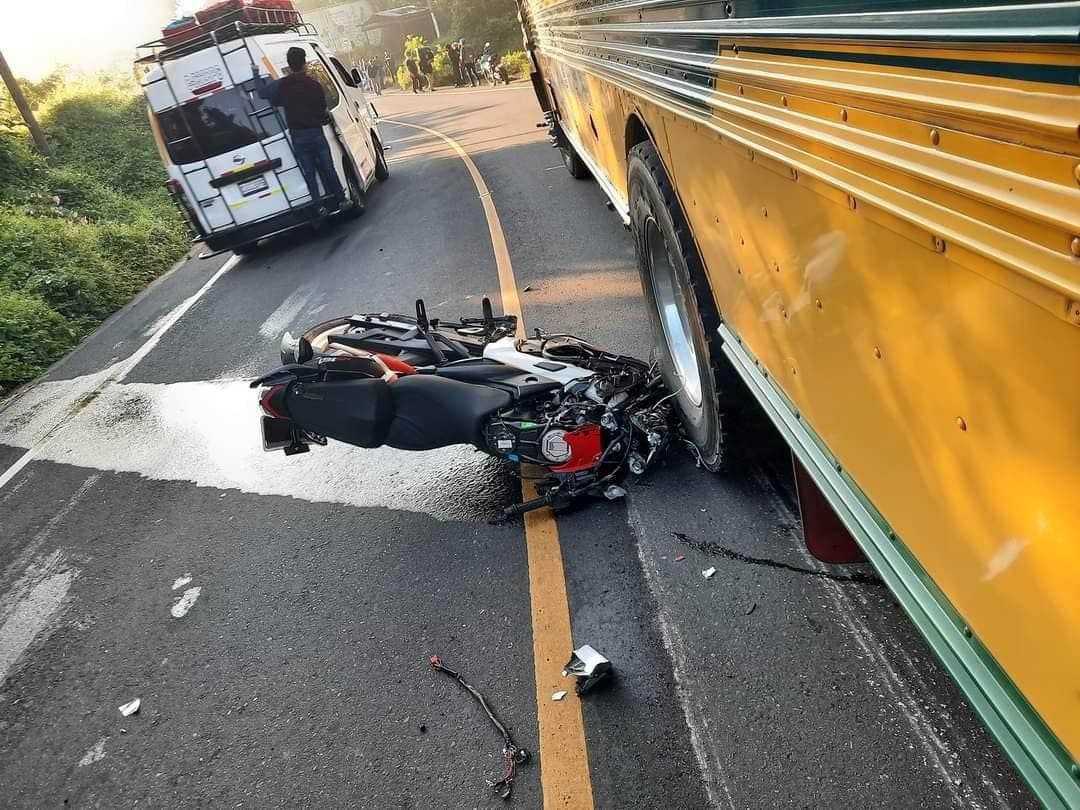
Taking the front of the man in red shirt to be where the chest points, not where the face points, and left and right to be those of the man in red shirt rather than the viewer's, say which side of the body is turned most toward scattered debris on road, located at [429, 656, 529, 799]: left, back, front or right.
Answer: back

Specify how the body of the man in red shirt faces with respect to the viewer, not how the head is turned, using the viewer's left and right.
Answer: facing away from the viewer

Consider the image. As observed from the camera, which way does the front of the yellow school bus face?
facing away from the viewer and to the left of the viewer

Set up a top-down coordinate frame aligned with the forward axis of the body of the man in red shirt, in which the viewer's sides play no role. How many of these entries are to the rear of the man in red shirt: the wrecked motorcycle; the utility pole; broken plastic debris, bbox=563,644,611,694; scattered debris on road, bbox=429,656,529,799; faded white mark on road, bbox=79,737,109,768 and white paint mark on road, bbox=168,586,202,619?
5

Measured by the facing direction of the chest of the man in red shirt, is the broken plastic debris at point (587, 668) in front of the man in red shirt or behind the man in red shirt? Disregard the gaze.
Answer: behind

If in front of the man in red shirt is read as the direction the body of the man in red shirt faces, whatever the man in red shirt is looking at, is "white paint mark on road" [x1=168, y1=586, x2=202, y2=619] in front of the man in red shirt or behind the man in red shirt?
behind
